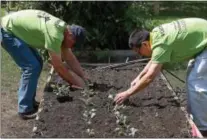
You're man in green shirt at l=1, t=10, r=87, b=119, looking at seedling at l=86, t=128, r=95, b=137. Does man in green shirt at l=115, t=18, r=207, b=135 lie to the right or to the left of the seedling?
left

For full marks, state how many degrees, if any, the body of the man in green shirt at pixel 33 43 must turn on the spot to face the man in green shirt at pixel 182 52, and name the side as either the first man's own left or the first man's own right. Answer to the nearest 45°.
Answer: approximately 45° to the first man's own right

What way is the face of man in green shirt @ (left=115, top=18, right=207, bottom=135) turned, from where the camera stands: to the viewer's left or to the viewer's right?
to the viewer's left

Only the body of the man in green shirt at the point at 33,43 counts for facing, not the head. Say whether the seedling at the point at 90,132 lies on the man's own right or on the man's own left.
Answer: on the man's own right

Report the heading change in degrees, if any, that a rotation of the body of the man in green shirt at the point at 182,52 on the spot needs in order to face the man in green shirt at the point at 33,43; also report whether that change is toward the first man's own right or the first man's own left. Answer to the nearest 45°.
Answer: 0° — they already face them

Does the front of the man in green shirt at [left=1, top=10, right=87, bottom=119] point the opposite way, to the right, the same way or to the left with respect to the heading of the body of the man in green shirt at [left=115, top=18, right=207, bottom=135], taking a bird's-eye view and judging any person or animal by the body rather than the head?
the opposite way

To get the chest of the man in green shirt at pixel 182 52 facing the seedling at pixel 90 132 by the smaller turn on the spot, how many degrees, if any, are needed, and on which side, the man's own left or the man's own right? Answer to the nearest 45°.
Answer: approximately 45° to the man's own left

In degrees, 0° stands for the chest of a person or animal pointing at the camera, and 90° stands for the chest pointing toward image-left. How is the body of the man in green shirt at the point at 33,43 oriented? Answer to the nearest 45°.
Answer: approximately 270°

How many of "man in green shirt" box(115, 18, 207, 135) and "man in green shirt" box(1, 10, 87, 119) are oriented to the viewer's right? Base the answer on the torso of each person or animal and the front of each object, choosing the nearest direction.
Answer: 1

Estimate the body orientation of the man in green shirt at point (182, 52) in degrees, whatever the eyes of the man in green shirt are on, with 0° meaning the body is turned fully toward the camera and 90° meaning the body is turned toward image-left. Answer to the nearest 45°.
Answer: approximately 90°

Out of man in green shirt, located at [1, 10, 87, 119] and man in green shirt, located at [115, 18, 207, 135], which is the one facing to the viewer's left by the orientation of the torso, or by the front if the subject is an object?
man in green shirt, located at [115, 18, 207, 135]
